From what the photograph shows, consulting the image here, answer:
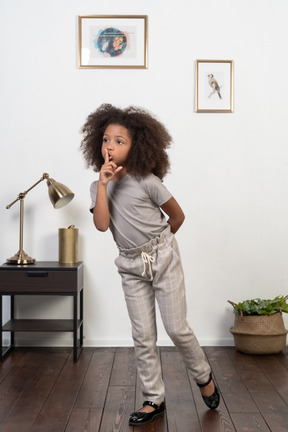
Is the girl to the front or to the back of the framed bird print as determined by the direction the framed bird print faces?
to the front

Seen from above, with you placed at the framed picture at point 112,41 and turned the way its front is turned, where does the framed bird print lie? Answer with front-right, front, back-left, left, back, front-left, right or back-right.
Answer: left

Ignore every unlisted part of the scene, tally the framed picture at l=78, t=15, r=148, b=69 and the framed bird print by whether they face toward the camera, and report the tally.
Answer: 2

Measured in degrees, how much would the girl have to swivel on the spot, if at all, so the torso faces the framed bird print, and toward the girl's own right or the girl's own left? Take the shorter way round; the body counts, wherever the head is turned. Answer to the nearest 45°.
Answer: approximately 135° to the girl's own right

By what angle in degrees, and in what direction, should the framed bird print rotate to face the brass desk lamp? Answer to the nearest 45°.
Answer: approximately 45° to its right

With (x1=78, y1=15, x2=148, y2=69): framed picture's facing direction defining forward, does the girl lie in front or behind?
in front

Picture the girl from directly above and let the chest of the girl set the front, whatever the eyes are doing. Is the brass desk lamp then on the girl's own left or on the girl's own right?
on the girl's own right

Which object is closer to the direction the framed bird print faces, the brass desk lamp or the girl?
the girl

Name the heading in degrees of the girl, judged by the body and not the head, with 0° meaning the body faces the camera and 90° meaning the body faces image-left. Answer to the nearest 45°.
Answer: approximately 45°

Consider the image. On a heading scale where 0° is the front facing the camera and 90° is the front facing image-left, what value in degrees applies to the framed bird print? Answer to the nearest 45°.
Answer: approximately 0°
